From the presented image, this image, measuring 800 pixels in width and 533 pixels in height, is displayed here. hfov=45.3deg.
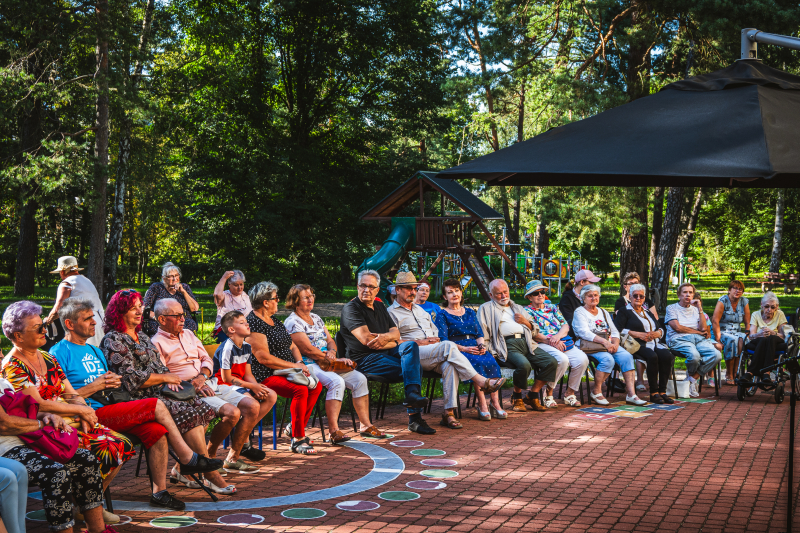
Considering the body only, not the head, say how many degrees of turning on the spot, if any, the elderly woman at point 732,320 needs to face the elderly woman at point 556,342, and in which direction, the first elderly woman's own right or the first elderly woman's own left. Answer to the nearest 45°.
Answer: approximately 45° to the first elderly woman's own right

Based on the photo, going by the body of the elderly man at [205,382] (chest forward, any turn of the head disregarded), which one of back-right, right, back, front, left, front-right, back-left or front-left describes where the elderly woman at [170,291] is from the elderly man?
back-left

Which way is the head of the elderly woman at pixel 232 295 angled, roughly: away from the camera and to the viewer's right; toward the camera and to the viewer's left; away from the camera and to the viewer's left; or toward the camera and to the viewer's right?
toward the camera and to the viewer's right

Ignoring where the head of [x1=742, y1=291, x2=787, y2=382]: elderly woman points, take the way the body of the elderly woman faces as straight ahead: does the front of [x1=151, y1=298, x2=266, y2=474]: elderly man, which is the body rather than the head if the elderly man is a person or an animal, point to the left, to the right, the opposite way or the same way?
to the left

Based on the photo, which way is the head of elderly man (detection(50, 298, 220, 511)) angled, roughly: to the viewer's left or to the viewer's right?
to the viewer's right

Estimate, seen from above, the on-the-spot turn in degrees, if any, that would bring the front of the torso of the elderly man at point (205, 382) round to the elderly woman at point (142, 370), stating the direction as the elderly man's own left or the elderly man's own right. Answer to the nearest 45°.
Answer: approximately 90° to the elderly man's own right

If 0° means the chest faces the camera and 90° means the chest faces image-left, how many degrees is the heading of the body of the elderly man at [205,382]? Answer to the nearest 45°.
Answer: approximately 315°

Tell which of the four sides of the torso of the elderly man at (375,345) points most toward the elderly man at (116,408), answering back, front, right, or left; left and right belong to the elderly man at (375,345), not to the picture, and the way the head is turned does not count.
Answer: right

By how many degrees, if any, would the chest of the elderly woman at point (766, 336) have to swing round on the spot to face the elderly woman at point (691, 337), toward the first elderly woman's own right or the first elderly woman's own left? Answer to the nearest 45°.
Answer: approximately 90° to the first elderly woman's own right

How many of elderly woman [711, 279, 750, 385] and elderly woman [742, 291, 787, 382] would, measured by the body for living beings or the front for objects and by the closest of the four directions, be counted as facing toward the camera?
2

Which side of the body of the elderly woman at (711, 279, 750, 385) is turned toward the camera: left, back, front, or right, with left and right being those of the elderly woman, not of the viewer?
front

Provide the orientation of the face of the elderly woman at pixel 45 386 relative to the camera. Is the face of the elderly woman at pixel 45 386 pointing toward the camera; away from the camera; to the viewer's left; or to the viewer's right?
to the viewer's right

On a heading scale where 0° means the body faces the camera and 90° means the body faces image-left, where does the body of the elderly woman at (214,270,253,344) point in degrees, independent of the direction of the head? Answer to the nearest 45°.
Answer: approximately 315°
